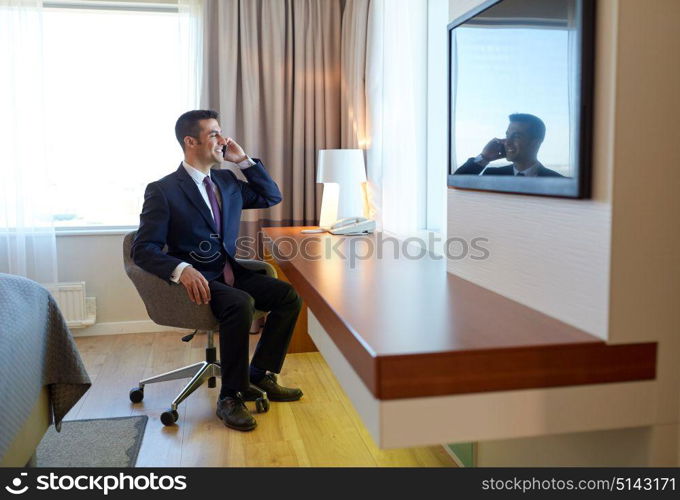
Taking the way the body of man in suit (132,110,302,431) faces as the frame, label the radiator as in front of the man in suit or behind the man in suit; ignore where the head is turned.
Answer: behind

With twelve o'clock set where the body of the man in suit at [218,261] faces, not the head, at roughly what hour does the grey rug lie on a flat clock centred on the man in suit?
The grey rug is roughly at 3 o'clock from the man in suit.

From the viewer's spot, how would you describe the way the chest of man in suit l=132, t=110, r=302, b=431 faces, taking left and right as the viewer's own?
facing the viewer and to the right of the viewer

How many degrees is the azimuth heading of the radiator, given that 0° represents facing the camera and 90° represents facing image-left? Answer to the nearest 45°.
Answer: approximately 0°

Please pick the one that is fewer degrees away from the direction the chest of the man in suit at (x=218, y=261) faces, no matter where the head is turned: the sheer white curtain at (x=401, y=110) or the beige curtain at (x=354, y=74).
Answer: the sheer white curtain

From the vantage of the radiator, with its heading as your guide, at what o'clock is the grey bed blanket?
The grey bed blanket is roughly at 12 o'clock from the radiator.

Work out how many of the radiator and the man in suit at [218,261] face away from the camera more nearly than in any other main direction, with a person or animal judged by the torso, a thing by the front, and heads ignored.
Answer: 0

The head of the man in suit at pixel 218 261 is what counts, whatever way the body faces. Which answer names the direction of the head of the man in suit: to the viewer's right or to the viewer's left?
to the viewer's right

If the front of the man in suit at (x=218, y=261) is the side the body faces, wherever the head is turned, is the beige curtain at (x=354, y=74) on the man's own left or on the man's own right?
on the man's own left
